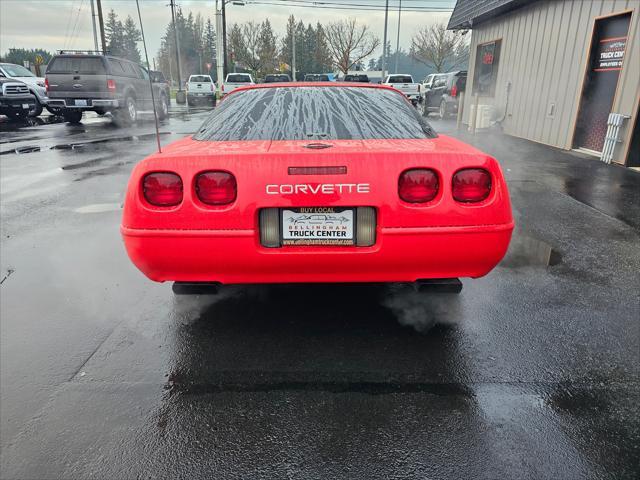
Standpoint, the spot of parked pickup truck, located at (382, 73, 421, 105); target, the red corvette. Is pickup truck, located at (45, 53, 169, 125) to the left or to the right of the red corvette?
right

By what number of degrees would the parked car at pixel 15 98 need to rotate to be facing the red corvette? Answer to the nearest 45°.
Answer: approximately 45° to its right

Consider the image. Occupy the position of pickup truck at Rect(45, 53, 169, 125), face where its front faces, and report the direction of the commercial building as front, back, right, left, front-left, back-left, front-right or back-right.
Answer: right

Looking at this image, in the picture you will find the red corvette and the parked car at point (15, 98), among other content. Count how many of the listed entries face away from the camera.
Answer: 1

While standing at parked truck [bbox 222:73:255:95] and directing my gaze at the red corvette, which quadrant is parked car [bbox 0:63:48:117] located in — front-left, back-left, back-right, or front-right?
front-right

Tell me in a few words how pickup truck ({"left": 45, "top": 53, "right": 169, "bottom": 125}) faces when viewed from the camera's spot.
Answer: facing away from the viewer and to the right of the viewer

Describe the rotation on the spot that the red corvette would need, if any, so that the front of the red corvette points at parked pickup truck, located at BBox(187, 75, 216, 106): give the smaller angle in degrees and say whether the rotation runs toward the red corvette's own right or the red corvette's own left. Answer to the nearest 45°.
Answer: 0° — it already faces it

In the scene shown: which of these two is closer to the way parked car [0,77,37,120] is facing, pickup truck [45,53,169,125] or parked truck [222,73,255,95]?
the pickup truck

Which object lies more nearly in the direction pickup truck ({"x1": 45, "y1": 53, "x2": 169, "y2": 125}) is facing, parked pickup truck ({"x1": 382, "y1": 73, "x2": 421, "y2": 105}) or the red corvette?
the parked pickup truck

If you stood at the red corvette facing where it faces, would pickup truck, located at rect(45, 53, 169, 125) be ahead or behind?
ahead

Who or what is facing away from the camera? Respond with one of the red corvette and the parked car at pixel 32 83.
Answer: the red corvette

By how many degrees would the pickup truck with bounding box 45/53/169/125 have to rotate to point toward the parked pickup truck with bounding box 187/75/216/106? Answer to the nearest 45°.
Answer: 0° — it already faces it

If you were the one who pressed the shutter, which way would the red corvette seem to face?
facing away from the viewer

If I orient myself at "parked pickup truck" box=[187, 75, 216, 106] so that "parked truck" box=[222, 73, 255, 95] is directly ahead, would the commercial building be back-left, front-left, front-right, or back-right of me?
front-right

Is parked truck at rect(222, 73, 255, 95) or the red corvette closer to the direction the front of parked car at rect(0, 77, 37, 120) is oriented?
the red corvette

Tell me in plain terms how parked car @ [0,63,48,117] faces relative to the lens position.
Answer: facing the viewer and to the right of the viewer
